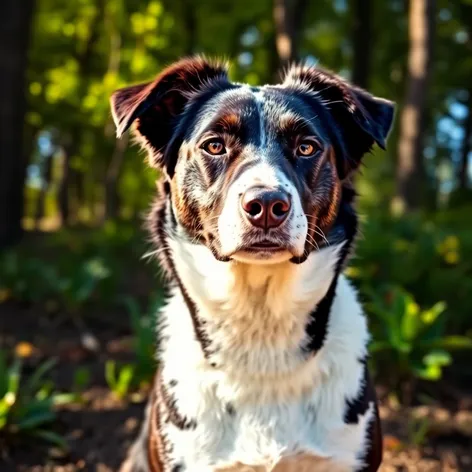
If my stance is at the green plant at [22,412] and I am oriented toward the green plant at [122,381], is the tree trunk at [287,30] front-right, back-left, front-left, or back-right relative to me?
front-left

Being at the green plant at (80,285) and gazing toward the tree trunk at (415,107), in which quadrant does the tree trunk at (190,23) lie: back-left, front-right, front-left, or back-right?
front-left

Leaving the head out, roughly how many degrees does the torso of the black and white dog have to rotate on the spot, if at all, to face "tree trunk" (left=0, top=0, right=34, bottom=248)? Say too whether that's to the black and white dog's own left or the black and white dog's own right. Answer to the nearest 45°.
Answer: approximately 135° to the black and white dog's own right

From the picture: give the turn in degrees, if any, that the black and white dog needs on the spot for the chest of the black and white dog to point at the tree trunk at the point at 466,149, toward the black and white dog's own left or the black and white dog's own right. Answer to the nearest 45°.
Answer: approximately 180°

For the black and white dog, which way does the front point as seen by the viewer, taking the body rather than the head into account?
toward the camera

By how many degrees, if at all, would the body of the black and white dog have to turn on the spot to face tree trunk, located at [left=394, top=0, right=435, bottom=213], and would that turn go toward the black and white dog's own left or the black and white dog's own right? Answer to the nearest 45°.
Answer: approximately 180°

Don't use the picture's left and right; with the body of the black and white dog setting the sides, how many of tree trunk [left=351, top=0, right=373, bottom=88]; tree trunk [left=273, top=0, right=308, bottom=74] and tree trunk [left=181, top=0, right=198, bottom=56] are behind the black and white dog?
3

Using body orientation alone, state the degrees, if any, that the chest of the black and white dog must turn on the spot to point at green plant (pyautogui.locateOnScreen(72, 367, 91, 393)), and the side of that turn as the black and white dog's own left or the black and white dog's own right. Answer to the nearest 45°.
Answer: approximately 135° to the black and white dog's own right

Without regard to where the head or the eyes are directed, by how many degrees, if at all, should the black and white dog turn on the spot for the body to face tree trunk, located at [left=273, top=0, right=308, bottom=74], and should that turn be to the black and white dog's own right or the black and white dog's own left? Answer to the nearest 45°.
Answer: approximately 180°

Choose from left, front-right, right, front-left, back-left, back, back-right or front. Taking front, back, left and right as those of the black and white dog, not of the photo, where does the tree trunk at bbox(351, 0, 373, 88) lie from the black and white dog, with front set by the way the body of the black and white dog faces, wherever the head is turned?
back

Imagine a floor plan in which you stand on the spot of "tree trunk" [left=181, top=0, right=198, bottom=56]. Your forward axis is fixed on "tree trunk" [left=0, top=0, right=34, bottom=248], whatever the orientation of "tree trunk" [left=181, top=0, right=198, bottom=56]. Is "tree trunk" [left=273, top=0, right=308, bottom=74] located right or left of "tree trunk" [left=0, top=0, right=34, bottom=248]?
left
